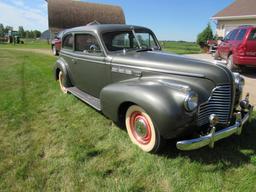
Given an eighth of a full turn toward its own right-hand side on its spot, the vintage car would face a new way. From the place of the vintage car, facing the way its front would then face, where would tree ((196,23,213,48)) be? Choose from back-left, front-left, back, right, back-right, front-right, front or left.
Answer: back

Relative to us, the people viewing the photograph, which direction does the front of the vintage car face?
facing the viewer and to the right of the viewer

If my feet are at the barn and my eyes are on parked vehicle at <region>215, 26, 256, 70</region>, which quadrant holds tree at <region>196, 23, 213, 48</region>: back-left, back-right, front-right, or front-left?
front-left

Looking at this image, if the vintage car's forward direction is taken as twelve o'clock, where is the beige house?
The beige house is roughly at 8 o'clock from the vintage car.

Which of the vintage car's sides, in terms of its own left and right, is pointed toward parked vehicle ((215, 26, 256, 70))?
left

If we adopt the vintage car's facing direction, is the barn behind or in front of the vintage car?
behind
